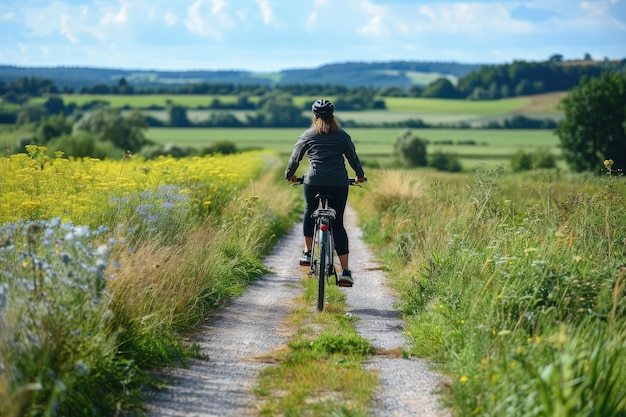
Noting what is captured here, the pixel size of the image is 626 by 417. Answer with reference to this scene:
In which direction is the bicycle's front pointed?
away from the camera

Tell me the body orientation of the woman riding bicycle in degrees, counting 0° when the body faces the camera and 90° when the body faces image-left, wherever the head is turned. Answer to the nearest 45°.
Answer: approximately 180°

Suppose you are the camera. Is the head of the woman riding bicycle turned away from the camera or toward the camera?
away from the camera
